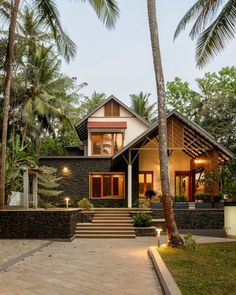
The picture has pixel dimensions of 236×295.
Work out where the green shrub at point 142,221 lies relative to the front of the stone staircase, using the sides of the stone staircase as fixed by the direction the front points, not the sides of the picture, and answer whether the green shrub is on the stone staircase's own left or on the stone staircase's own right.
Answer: on the stone staircase's own left

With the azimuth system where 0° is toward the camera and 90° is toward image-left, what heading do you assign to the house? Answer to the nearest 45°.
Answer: approximately 0°

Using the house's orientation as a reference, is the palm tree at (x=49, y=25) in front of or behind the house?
in front

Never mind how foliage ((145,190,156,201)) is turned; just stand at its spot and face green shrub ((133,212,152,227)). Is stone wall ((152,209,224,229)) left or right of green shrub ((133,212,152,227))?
left

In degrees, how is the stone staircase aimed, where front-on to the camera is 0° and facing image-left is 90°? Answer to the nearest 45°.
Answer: approximately 0°

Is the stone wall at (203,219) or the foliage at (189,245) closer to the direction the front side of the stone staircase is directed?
the foliage

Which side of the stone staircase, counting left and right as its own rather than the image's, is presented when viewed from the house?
back

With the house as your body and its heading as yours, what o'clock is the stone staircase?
The stone staircase is roughly at 12 o'clock from the house.

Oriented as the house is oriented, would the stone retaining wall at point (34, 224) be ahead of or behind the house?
ahead

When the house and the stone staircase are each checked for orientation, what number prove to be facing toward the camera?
2

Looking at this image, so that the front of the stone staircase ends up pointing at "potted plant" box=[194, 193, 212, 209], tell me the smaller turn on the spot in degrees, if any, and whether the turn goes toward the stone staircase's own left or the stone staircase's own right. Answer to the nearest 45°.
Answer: approximately 135° to the stone staircase's own left
